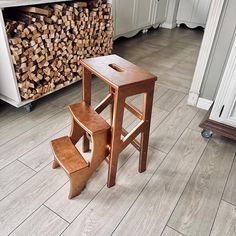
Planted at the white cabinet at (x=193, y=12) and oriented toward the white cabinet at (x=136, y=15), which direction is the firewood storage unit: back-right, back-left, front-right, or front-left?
front-left

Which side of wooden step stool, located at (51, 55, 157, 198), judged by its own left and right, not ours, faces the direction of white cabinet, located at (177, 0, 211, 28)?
back

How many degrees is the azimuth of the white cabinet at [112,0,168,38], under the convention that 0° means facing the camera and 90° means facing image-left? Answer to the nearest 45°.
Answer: approximately 315°

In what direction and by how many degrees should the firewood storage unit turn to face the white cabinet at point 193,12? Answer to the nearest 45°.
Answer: approximately 90° to its left

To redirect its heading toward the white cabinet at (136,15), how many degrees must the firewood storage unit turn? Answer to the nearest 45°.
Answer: approximately 90° to its left

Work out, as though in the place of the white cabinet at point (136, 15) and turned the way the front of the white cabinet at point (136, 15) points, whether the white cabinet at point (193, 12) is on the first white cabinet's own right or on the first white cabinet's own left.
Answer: on the first white cabinet's own left

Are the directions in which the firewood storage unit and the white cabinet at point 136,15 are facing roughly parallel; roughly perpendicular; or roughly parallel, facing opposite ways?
roughly parallel

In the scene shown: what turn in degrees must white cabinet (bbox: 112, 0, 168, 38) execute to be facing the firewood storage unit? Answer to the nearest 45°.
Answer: approximately 45° to its right

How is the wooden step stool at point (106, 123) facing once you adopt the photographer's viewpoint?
facing the viewer and to the left of the viewer

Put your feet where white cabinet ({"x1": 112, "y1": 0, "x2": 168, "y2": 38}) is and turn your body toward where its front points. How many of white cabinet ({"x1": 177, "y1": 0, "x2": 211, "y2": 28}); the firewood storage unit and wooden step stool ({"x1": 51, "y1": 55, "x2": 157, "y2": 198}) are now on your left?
1

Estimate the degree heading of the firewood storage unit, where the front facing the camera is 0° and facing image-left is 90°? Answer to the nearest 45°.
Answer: approximately 315°

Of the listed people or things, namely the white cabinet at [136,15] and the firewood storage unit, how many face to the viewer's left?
0

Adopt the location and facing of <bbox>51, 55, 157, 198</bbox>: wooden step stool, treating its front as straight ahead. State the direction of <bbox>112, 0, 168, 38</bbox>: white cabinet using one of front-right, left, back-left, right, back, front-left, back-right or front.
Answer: back-right

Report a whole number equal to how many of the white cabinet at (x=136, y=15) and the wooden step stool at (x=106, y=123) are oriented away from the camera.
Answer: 0
